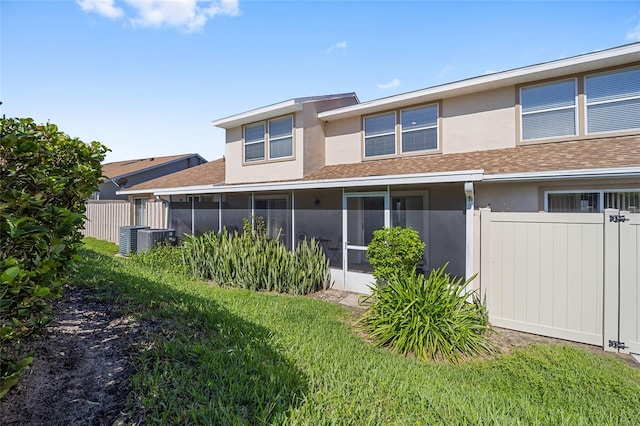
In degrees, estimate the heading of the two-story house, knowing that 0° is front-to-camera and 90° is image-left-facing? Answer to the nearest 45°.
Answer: approximately 225°

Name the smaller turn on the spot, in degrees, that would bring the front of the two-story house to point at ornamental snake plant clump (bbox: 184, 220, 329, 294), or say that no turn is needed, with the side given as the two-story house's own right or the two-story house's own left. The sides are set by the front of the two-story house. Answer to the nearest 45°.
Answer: approximately 135° to the two-story house's own left

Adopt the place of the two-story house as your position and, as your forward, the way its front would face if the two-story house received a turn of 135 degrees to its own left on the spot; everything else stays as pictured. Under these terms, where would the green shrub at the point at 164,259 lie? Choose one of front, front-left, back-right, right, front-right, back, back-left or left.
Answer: front

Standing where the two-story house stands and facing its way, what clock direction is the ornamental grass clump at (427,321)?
The ornamental grass clump is roughly at 5 o'clock from the two-story house.

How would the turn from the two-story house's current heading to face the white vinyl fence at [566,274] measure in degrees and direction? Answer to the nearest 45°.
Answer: approximately 45° to its left

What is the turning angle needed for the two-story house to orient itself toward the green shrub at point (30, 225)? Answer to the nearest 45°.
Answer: approximately 180°
